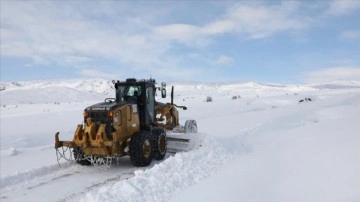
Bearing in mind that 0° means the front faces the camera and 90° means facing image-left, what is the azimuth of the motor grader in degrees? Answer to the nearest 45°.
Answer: approximately 225°
